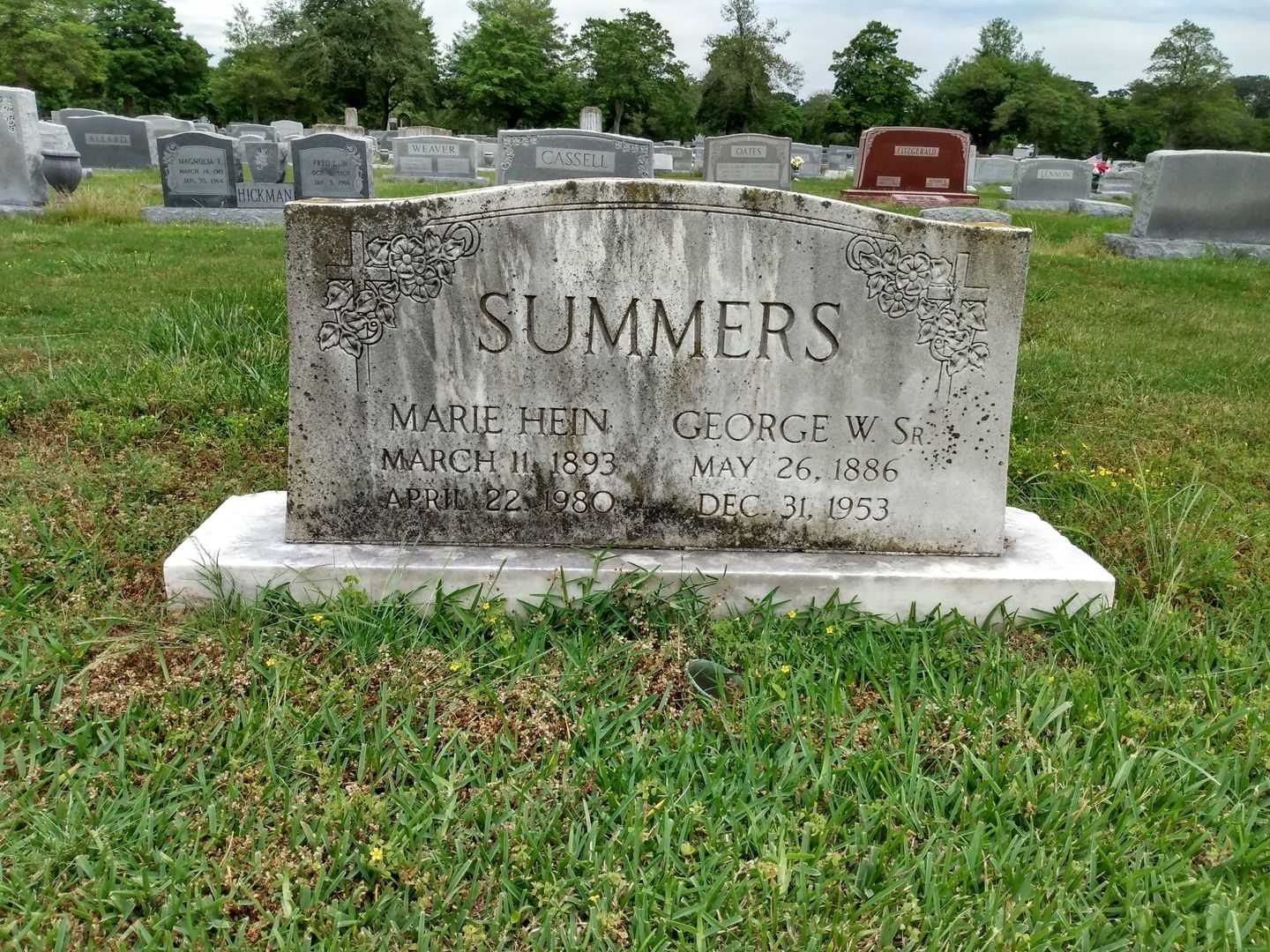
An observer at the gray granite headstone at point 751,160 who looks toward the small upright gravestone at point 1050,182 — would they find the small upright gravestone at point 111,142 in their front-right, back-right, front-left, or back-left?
back-left

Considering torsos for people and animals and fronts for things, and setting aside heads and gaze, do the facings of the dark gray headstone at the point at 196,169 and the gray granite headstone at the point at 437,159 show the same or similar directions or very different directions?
same or similar directions

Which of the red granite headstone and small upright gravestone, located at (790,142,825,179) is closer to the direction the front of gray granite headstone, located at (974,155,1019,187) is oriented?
the red granite headstone

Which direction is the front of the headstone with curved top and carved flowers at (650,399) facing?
toward the camera

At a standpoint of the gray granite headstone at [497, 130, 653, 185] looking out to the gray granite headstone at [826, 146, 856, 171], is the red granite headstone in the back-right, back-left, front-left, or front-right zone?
front-right

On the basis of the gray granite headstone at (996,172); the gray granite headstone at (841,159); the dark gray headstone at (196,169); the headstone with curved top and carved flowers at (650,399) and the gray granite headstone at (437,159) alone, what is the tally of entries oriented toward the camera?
5

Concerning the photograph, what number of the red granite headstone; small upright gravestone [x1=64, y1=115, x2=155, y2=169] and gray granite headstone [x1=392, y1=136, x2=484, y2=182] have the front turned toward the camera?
3

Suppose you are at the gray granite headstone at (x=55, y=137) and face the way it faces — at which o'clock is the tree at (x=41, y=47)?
The tree is roughly at 6 o'clock from the gray granite headstone.

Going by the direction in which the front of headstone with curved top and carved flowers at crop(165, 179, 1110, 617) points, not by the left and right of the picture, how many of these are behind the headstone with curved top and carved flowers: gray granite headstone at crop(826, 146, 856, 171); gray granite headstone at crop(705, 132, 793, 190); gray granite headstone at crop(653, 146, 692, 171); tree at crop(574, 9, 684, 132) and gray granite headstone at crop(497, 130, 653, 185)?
5

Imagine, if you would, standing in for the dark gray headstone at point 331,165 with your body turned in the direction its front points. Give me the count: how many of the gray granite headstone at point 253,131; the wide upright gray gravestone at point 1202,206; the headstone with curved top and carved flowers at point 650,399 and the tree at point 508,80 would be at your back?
2

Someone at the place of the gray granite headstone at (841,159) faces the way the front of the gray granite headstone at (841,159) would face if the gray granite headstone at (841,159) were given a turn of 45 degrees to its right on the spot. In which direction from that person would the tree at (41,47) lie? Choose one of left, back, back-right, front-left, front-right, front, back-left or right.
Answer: front-right

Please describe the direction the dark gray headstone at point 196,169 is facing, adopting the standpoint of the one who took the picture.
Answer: facing the viewer

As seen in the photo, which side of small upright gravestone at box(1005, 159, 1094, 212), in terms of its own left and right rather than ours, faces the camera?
front

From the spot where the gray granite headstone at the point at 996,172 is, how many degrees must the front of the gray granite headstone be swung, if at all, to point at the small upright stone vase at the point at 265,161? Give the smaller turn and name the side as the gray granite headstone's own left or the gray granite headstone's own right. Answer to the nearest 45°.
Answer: approximately 45° to the gray granite headstone's own right
